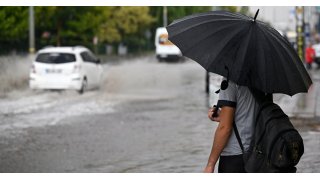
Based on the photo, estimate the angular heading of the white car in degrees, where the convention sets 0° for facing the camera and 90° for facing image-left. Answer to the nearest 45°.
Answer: approximately 225°

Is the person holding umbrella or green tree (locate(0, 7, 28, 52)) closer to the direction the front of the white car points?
the green tree

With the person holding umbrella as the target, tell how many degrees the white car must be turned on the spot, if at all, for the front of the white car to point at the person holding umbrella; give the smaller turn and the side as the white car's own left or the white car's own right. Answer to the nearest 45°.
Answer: approximately 135° to the white car's own right

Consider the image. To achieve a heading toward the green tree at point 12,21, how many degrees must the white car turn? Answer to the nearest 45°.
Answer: approximately 45° to its left
